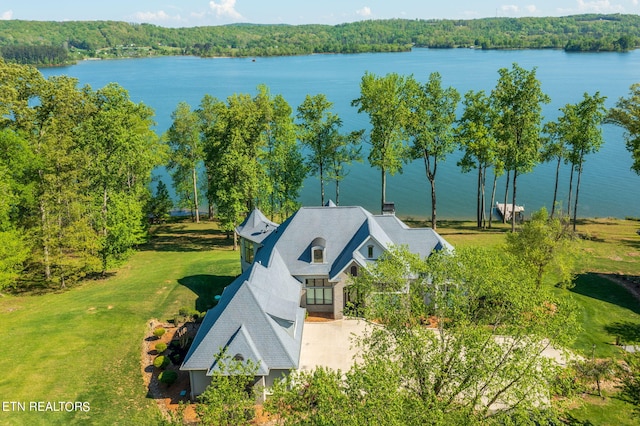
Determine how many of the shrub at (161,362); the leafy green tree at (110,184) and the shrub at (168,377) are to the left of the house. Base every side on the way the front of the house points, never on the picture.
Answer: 0

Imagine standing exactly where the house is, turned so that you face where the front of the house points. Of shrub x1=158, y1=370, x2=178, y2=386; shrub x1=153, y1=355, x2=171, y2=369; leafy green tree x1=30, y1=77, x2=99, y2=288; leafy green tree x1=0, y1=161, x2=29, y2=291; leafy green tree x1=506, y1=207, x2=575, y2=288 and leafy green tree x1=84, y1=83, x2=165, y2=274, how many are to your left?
1

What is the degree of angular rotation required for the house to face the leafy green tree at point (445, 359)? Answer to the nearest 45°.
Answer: approximately 45° to its left

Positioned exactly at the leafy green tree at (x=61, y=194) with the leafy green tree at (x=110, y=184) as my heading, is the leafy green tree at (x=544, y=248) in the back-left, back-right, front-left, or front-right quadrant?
front-right

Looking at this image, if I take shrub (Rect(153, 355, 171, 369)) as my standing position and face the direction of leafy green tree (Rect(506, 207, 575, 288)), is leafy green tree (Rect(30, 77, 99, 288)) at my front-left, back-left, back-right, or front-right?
back-left

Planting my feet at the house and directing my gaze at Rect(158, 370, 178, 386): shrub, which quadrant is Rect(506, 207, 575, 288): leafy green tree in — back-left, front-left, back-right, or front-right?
back-left

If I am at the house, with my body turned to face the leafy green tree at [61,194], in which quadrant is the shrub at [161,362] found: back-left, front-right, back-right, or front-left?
front-left

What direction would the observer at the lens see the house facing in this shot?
facing the viewer

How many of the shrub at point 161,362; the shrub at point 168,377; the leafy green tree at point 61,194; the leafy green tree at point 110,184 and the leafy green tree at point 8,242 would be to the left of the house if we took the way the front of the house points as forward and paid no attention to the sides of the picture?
0

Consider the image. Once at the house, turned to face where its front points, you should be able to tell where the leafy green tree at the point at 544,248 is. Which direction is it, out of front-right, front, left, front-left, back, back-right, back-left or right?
left

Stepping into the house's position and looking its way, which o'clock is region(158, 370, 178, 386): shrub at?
The shrub is roughly at 1 o'clock from the house.

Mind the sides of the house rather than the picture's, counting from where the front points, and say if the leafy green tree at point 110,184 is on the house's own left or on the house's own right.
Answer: on the house's own right

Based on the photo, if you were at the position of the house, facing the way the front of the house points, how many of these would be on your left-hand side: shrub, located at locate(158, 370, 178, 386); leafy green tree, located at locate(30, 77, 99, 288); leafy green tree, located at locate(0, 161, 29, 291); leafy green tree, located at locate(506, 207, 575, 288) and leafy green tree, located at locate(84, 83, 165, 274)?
1

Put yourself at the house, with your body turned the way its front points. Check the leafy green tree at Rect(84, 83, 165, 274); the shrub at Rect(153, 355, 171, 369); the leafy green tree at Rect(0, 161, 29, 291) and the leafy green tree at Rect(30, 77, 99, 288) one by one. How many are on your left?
0

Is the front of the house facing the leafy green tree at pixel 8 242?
no

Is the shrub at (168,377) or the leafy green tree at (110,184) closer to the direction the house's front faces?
the shrub
